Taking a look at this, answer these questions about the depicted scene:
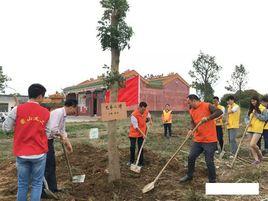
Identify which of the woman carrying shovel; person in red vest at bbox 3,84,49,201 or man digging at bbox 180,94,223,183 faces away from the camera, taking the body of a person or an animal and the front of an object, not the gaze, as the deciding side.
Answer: the person in red vest

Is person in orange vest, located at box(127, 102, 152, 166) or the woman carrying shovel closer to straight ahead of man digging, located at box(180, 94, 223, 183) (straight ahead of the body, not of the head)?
the person in orange vest

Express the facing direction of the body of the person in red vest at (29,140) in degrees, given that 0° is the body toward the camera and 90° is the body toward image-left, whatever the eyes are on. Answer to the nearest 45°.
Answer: approximately 180°

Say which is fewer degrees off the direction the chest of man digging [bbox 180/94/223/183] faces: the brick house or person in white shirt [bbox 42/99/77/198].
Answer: the person in white shirt

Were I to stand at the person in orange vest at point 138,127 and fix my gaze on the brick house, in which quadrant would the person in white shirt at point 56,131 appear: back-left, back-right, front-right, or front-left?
back-left

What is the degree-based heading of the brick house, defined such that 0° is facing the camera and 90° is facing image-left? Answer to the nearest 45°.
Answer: approximately 45°

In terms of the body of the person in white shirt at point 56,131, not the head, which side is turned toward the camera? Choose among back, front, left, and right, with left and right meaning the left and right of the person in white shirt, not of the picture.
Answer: right

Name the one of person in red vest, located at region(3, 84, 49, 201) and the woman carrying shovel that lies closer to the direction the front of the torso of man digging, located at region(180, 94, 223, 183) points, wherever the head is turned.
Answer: the person in red vest

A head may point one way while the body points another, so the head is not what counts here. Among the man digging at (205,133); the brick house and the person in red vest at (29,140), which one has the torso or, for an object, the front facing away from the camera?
the person in red vest
